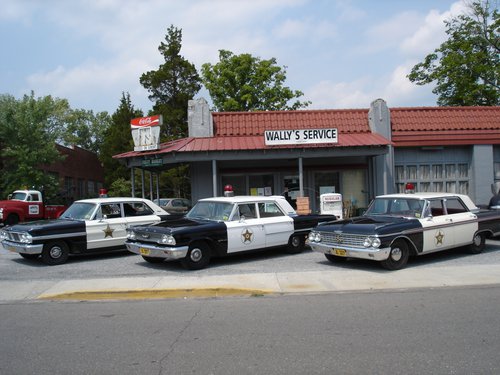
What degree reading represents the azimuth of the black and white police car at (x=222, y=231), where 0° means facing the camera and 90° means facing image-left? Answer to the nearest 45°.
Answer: approximately 45°

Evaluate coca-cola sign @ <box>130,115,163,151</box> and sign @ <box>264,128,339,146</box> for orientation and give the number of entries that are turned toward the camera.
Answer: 2

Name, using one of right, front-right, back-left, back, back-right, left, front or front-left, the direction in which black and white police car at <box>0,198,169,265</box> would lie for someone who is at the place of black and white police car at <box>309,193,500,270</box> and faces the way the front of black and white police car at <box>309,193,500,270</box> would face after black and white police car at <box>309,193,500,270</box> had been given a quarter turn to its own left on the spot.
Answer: back-right

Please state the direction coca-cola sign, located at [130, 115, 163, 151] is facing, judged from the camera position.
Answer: facing the viewer

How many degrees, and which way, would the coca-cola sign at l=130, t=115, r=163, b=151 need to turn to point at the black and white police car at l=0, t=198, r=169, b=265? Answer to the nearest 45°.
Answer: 0° — it already faces it

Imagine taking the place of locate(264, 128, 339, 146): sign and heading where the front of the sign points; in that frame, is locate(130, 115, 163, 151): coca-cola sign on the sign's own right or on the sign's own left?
on the sign's own right

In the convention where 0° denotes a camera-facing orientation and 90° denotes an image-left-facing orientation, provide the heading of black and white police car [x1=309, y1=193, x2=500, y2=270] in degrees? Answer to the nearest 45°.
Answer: approximately 45°

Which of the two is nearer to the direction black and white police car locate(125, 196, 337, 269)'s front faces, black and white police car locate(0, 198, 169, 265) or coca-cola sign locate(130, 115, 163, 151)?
the black and white police car

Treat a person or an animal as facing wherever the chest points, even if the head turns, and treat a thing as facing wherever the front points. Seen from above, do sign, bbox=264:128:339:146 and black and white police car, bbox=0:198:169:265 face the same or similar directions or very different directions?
same or similar directions

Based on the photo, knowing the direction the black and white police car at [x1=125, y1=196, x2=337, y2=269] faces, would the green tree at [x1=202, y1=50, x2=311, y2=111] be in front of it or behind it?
behind

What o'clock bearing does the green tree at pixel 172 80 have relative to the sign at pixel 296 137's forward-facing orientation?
The green tree is roughly at 5 o'clock from the sign.

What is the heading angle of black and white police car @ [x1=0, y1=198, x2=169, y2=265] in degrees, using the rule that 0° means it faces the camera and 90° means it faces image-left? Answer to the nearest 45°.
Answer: approximately 45°

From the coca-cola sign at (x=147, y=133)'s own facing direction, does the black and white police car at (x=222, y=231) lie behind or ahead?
ahead

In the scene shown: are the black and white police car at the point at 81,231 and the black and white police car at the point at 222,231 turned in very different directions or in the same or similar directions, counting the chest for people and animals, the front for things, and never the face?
same or similar directions

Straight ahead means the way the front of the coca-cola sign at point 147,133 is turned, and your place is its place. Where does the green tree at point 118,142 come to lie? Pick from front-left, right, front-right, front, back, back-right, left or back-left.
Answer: back

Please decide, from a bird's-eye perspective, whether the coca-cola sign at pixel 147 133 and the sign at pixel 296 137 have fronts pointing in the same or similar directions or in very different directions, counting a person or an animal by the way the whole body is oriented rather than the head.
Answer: same or similar directions

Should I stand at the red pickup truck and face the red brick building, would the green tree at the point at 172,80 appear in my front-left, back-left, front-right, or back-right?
front-right

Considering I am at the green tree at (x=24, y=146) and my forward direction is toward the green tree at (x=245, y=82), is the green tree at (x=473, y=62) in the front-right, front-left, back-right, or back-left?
front-right
